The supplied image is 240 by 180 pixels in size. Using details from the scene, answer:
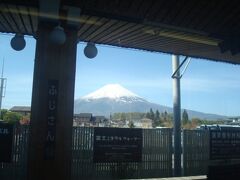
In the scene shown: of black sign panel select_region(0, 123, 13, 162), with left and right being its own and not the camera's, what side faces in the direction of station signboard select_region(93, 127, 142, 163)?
left

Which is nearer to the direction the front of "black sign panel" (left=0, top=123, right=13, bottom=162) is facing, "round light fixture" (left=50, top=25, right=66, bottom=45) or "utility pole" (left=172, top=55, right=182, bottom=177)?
the round light fixture

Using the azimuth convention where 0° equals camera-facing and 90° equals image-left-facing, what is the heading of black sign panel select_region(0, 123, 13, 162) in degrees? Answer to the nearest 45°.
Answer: approximately 0°

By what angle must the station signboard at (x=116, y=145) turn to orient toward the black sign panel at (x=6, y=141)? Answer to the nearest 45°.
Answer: approximately 90° to its right

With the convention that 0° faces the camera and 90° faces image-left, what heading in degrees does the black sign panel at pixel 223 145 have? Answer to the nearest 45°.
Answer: approximately 0°
